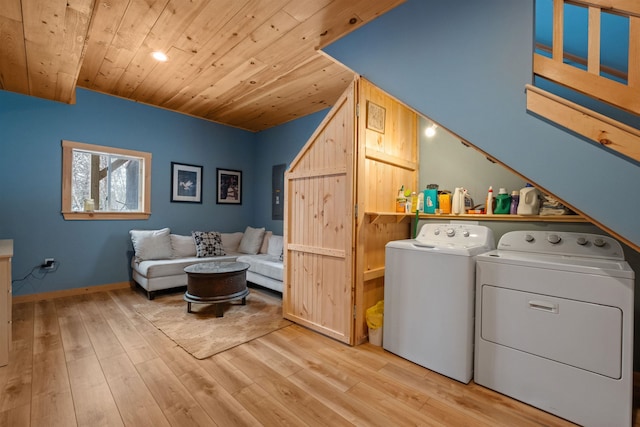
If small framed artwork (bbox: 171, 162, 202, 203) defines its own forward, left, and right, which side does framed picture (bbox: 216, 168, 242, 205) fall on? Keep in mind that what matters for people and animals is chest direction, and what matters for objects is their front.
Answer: on its left

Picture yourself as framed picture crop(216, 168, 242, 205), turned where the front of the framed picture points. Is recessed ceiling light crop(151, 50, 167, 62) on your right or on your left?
on your right

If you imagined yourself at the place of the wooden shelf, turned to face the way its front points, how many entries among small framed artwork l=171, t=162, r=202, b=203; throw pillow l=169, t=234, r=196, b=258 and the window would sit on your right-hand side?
3

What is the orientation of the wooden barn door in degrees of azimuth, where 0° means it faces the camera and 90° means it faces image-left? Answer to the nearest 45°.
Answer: approximately 45°

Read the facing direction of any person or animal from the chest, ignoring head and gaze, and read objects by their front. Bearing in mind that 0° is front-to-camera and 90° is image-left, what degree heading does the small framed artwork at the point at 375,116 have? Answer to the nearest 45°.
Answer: approximately 315°

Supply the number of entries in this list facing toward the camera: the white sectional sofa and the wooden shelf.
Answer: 2
